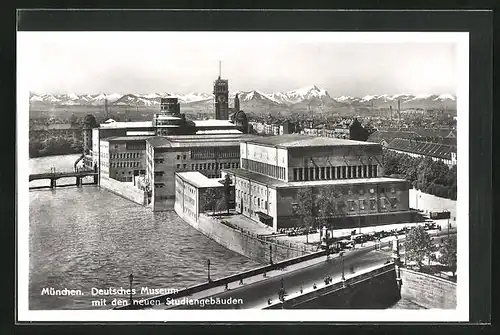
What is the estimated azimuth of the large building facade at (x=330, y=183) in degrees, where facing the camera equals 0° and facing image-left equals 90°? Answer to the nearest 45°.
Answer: approximately 315°
